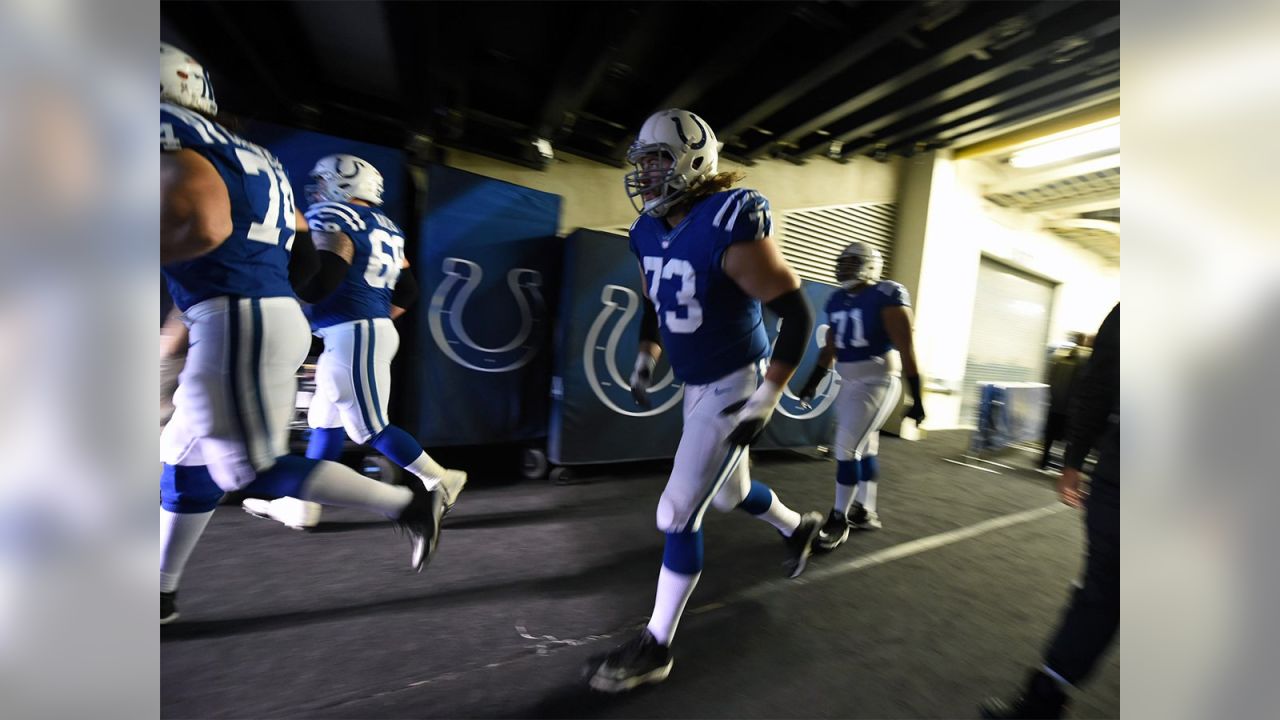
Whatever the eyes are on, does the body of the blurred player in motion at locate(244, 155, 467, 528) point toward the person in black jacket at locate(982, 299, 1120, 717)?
no

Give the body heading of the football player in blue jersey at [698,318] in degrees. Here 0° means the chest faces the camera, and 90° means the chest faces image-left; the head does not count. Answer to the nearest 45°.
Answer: approximately 45°

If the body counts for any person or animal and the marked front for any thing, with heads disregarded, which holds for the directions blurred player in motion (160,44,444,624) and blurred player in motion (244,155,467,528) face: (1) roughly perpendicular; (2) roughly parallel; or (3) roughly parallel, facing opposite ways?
roughly parallel

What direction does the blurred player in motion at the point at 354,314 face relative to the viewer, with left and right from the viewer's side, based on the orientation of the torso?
facing away from the viewer and to the left of the viewer

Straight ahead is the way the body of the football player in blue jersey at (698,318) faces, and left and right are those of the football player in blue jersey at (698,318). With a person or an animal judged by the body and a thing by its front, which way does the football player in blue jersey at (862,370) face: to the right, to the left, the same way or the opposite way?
the same way

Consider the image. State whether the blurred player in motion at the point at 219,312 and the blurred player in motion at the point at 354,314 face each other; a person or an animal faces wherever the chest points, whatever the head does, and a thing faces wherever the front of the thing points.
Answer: no

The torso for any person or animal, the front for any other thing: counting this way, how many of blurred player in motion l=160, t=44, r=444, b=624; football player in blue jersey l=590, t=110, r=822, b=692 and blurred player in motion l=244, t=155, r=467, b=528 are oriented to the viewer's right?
0

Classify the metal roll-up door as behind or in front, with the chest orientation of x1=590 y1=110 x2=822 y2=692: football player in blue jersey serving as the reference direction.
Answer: behind

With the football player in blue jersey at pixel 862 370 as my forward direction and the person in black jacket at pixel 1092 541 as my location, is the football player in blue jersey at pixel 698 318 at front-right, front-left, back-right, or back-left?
front-left

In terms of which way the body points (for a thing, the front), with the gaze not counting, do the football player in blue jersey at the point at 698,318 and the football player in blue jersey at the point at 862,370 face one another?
no

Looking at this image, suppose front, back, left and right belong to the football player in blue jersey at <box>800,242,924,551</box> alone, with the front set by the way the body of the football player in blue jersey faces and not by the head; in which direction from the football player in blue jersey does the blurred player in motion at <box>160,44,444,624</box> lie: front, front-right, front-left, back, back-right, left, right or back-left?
front

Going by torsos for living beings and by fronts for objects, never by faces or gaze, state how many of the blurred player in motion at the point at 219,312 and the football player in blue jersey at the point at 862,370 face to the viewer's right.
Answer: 0

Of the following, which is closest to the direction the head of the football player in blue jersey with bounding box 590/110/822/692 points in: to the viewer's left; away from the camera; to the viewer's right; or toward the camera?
to the viewer's left

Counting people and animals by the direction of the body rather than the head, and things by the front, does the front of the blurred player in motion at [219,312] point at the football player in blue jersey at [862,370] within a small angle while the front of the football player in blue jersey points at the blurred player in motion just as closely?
no
